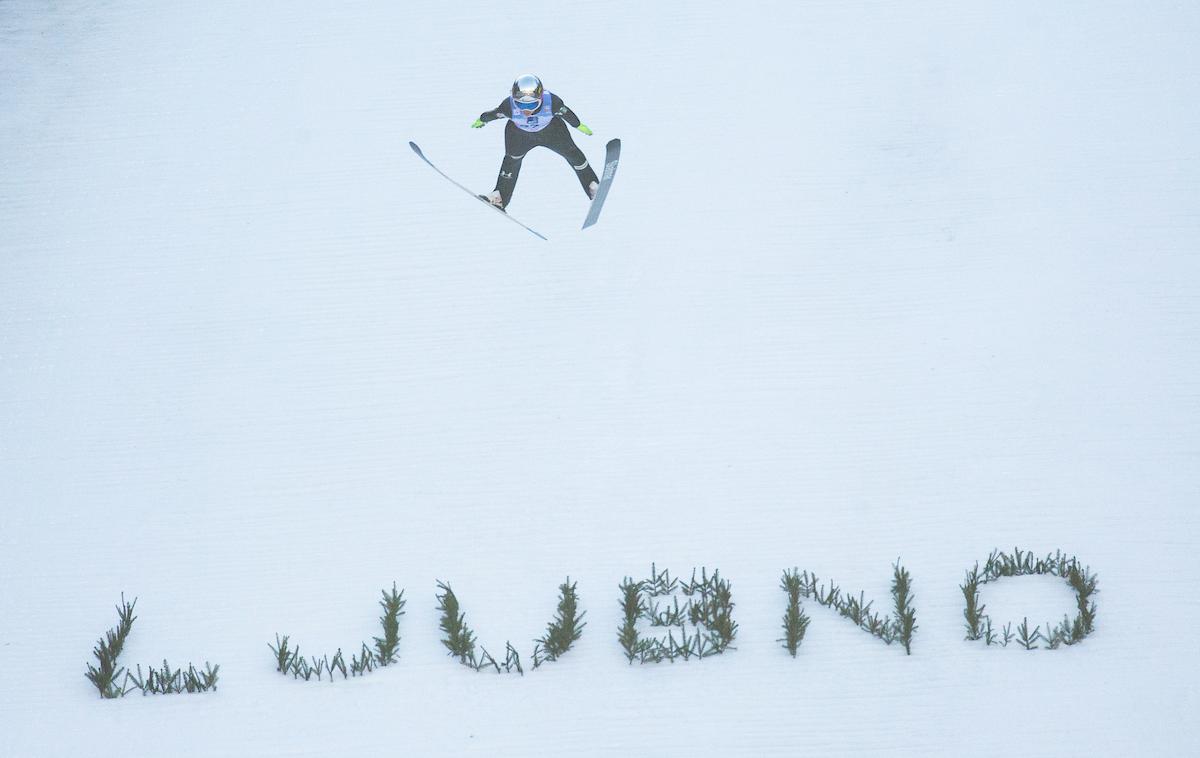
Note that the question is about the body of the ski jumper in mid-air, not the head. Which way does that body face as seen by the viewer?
toward the camera
